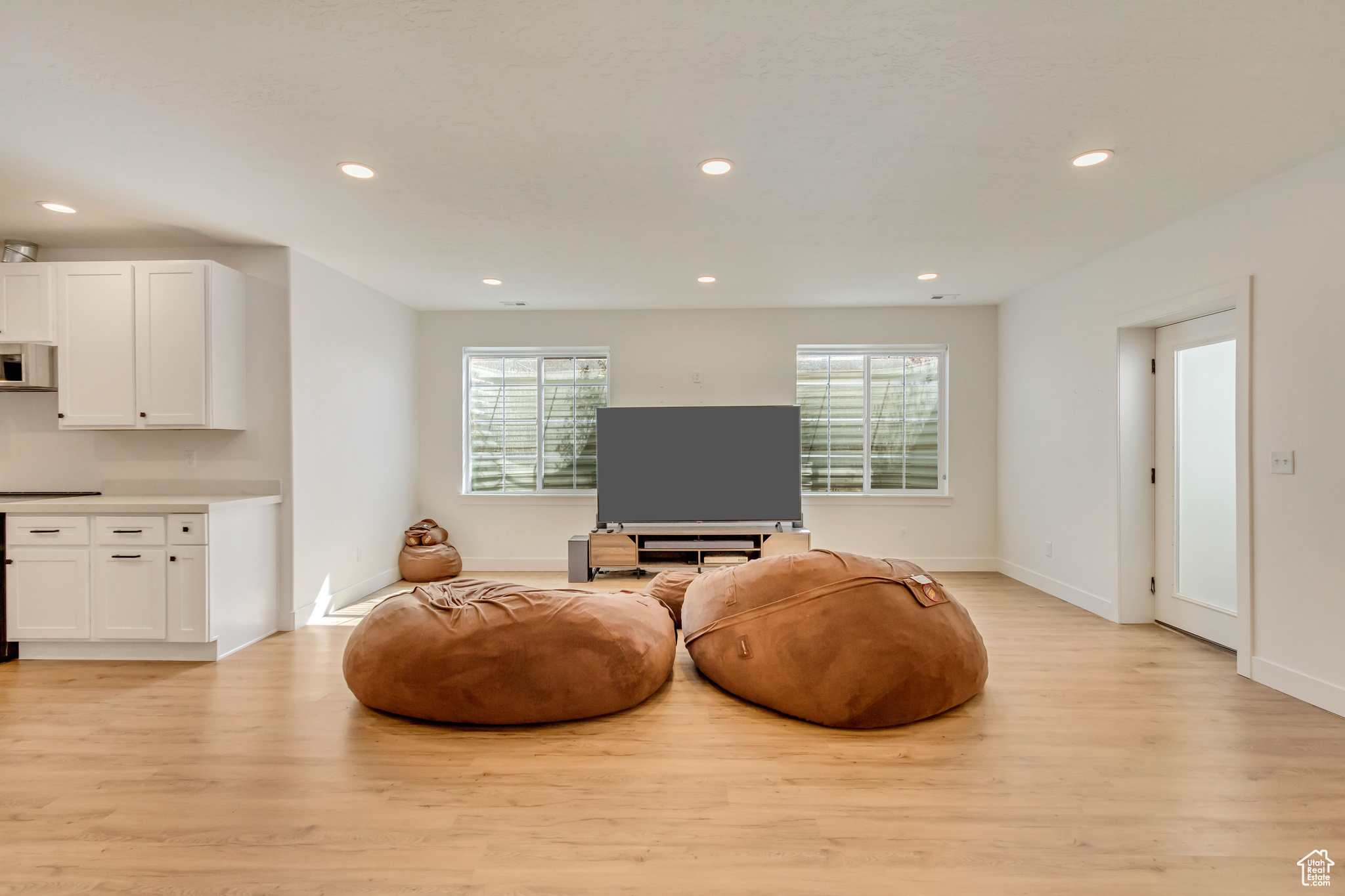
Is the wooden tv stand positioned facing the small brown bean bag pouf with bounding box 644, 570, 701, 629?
yes

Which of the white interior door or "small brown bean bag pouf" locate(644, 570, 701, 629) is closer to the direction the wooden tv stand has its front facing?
the small brown bean bag pouf

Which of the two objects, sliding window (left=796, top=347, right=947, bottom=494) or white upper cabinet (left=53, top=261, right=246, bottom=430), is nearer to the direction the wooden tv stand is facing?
the white upper cabinet

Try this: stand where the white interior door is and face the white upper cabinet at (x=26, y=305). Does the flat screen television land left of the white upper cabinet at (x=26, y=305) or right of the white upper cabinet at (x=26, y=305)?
right

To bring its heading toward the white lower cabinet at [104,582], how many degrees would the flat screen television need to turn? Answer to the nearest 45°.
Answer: approximately 45° to its right

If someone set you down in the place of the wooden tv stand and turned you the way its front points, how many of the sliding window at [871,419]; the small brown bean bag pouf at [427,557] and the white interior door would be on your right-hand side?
1

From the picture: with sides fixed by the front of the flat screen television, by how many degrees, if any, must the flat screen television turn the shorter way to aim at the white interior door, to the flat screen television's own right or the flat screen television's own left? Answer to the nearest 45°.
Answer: approximately 45° to the flat screen television's own left

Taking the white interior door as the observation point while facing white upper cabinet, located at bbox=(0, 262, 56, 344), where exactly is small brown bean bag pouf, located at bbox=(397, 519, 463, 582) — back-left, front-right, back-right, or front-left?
front-right

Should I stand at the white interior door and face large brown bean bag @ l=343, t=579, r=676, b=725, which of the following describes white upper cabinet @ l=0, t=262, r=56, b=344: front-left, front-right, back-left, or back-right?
front-right

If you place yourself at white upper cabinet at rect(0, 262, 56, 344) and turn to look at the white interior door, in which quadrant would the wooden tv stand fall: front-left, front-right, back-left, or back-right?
front-left

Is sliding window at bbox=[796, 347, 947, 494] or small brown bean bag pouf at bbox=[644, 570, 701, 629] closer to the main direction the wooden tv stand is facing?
the small brown bean bag pouf

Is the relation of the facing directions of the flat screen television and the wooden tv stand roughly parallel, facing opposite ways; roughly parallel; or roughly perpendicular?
roughly parallel

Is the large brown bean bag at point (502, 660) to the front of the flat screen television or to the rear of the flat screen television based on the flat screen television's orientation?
to the front

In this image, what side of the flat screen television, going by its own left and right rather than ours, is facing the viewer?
front

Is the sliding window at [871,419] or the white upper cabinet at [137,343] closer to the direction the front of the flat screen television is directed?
the white upper cabinet

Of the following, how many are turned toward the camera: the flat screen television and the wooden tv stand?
2

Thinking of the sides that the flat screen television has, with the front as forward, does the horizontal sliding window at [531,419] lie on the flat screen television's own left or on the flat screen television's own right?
on the flat screen television's own right

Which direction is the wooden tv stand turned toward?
toward the camera
